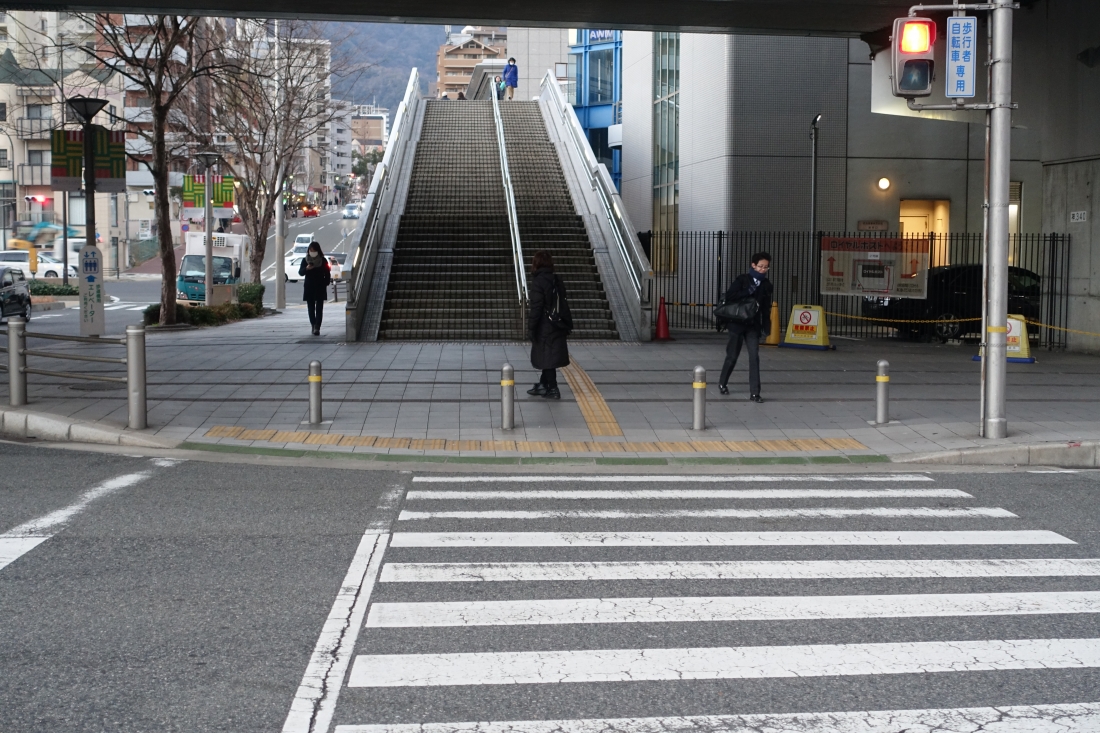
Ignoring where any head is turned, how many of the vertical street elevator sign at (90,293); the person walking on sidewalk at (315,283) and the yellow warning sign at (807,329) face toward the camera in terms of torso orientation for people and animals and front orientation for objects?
3

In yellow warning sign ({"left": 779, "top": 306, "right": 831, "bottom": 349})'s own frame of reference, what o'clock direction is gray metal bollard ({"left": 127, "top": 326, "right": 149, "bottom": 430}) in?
The gray metal bollard is roughly at 1 o'clock from the yellow warning sign.

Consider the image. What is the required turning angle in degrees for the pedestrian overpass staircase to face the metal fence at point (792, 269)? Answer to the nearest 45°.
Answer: approximately 90° to its left

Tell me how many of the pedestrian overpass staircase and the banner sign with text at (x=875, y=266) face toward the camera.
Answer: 2

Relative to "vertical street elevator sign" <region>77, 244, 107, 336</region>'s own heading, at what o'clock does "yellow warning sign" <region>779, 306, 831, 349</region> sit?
The yellow warning sign is roughly at 10 o'clock from the vertical street elevator sign.

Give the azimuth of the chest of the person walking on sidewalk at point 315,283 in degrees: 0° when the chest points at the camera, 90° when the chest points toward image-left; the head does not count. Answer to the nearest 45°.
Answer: approximately 0°

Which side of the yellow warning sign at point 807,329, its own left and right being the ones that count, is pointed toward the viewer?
front

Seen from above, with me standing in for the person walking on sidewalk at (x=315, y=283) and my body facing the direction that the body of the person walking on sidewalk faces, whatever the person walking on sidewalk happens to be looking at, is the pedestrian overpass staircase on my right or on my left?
on my left
